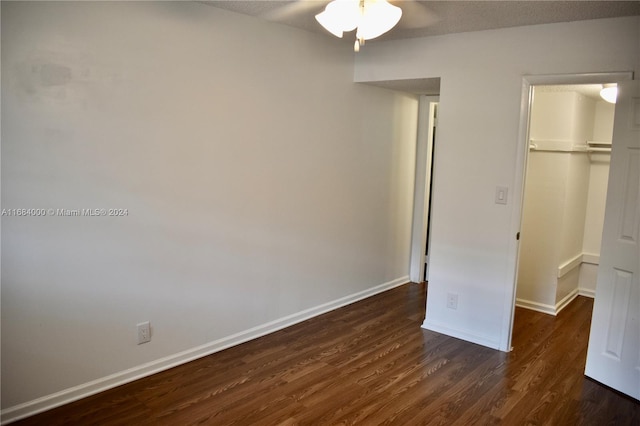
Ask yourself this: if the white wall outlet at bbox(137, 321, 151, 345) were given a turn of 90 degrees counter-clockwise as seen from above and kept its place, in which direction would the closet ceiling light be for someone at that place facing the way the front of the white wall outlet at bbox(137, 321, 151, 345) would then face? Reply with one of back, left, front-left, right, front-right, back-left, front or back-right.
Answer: front-right

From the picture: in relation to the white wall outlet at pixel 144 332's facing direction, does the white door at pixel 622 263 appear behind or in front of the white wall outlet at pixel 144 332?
in front

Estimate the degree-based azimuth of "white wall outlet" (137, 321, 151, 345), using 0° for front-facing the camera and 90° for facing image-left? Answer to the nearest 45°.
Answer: approximately 315°

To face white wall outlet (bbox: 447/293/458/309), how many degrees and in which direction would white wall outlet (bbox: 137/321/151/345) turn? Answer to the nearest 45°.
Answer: approximately 45° to its left
